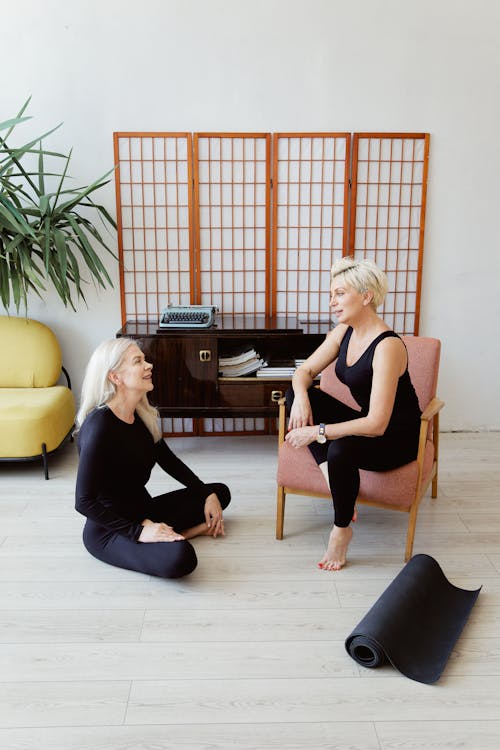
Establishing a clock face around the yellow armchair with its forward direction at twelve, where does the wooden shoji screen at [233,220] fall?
The wooden shoji screen is roughly at 9 o'clock from the yellow armchair.

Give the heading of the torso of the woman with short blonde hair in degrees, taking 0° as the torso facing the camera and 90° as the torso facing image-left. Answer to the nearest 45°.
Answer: approximately 45°

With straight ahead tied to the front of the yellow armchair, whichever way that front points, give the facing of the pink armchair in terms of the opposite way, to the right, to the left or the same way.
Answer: to the right

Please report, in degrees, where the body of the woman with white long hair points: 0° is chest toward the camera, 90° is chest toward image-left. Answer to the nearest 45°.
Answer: approximately 315°

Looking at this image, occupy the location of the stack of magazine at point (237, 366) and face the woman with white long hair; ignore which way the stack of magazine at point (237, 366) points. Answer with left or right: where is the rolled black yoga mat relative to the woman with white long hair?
left

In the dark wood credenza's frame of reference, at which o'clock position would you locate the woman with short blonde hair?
The woman with short blonde hair is roughly at 11 o'clock from the dark wood credenza.

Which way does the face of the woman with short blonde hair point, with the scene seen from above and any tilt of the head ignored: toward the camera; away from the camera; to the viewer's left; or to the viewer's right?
to the viewer's left

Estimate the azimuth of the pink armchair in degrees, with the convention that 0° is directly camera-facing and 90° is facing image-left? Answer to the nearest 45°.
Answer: approximately 45°

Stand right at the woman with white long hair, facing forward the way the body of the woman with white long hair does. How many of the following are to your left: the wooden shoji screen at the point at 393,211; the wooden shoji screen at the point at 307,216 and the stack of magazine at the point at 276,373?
3

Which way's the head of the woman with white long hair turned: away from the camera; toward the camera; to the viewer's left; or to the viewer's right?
to the viewer's right
